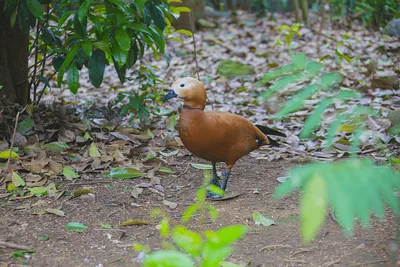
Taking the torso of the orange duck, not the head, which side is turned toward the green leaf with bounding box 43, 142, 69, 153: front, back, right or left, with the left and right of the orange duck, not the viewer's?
front

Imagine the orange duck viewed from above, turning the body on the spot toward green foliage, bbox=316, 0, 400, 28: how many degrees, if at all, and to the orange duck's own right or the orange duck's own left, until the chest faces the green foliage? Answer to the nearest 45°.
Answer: approximately 135° to the orange duck's own right

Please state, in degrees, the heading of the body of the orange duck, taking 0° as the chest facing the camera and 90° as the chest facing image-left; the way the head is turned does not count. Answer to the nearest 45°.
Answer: approximately 90°

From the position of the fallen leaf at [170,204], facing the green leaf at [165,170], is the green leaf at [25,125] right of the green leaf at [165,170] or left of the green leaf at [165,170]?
left

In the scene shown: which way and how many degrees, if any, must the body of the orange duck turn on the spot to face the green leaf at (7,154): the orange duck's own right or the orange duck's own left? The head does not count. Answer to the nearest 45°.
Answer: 0° — it already faces it

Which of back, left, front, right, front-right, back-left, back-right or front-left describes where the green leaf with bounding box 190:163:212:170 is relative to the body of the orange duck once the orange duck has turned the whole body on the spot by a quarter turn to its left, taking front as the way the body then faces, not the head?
back

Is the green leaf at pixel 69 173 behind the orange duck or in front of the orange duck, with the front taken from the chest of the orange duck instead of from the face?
in front

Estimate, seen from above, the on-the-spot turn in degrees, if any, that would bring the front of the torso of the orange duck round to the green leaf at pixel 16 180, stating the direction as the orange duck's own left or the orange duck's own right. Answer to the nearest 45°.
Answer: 0° — it already faces it

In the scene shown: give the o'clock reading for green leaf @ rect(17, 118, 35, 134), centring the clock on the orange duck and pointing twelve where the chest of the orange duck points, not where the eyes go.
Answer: The green leaf is roughly at 1 o'clock from the orange duck.

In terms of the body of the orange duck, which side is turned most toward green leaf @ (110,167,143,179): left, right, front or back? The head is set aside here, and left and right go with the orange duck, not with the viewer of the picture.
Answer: front
